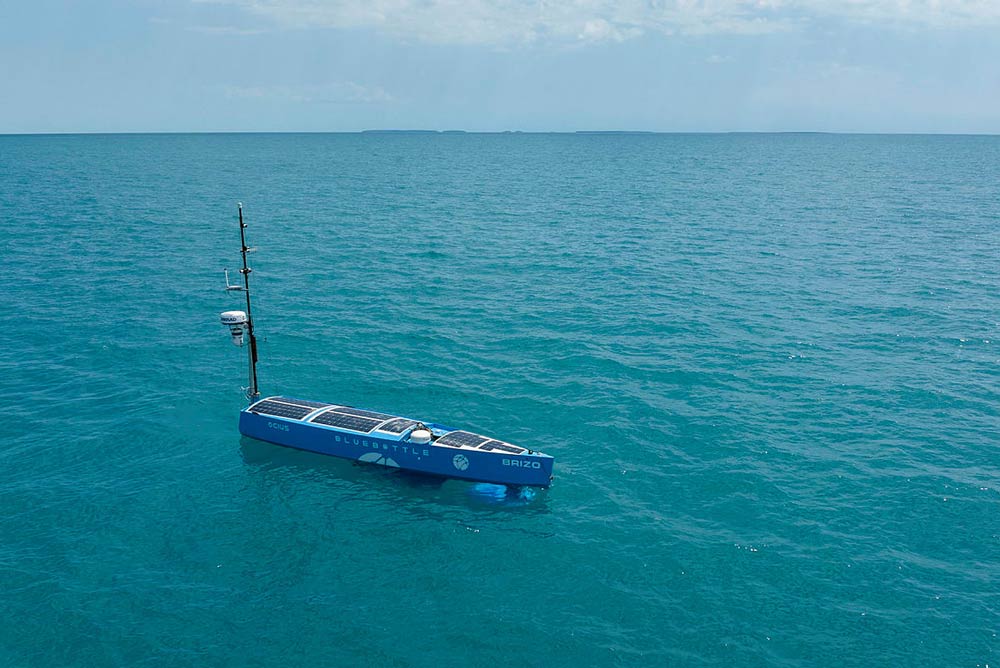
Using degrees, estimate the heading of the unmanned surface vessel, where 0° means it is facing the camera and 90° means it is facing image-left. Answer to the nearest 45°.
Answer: approximately 315°
